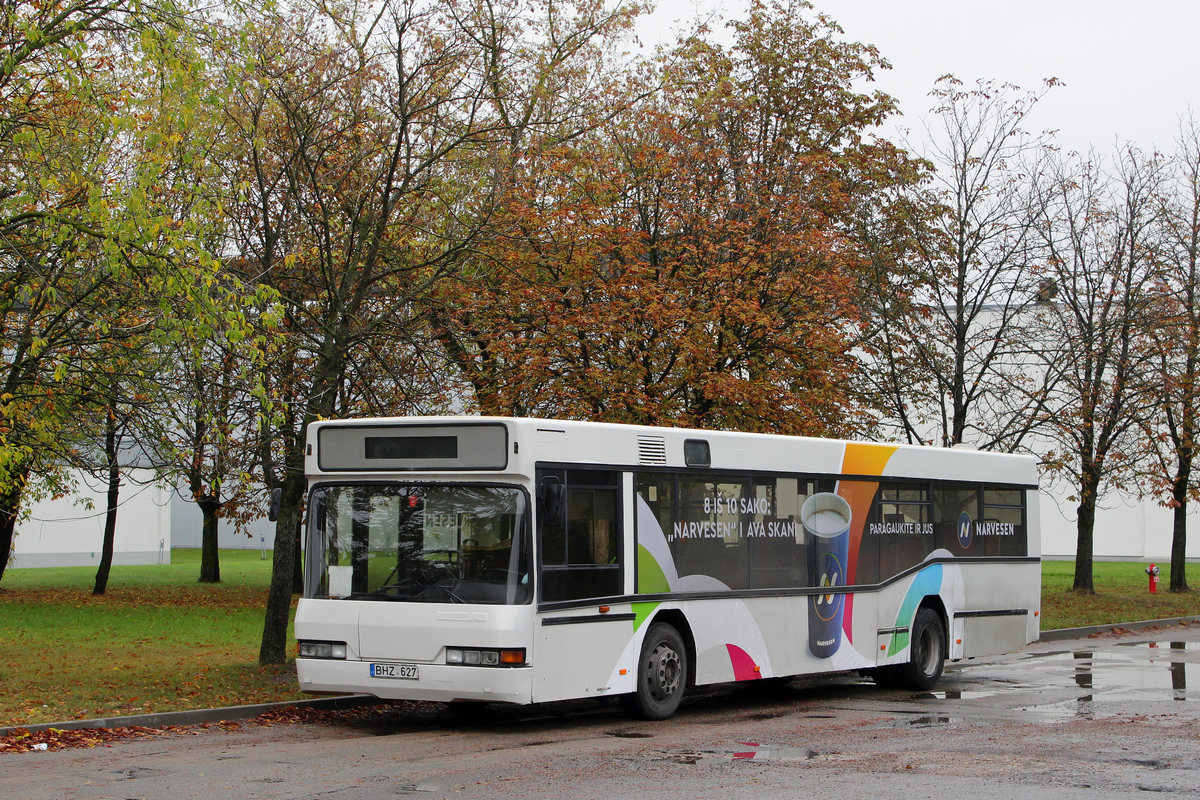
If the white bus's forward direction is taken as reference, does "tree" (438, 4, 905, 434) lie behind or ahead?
behind

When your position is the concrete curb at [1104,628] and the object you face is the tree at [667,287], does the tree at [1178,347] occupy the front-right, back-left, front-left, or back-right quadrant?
front-right

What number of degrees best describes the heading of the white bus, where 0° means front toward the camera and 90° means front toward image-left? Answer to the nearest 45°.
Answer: approximately 45°

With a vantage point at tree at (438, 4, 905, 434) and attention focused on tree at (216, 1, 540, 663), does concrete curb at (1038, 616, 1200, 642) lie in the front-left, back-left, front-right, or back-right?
back-left

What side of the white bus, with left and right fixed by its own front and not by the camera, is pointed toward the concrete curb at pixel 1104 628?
back

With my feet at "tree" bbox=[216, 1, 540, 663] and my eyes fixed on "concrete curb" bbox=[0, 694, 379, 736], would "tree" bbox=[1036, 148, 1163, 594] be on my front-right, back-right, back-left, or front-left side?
back-left

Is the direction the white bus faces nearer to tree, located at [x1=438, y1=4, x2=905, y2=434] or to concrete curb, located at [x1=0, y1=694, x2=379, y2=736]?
the concrete curb
